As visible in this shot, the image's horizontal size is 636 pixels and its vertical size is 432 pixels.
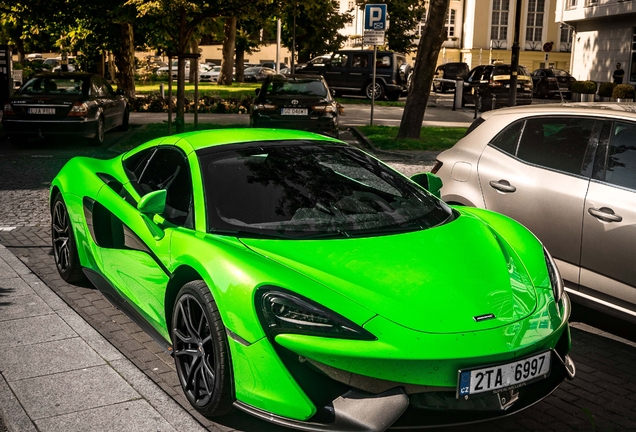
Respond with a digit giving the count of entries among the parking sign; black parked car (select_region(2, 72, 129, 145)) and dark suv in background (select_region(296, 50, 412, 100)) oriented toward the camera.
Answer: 1

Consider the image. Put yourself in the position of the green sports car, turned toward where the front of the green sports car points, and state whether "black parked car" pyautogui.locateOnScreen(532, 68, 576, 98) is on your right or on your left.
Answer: on your left

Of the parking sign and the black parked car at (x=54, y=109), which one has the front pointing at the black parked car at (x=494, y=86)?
the black parked car at (x=54, y=109)

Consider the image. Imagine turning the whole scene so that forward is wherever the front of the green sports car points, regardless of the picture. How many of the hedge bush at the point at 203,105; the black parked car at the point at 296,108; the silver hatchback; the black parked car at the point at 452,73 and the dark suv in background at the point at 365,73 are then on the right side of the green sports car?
0

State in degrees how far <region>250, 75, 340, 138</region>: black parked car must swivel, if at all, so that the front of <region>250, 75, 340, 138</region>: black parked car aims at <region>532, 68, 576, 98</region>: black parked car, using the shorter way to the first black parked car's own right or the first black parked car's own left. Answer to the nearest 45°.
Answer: approximately 45° to the first black parked car's own right

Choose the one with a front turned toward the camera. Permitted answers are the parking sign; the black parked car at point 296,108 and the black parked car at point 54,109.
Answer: the parking sign

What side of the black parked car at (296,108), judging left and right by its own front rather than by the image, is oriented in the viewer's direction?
back

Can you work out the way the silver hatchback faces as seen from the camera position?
facing the viewer and to the right of the viewer

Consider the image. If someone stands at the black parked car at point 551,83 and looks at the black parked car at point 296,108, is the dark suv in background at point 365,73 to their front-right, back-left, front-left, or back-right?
front-right

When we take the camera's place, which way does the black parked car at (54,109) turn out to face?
facing away from the viewer and to the right of the viewer

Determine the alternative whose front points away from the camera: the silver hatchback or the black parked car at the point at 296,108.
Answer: the black parked car

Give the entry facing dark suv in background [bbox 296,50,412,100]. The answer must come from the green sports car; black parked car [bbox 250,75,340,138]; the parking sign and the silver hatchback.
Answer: the black parked car

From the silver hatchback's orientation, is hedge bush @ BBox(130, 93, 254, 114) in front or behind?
behind

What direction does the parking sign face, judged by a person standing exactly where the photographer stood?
facing the viewer

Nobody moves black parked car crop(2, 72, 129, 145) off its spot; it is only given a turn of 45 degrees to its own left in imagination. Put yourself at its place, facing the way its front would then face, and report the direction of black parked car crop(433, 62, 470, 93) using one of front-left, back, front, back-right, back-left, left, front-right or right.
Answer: front-right

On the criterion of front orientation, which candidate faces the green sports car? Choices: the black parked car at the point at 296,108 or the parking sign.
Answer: the parking sign

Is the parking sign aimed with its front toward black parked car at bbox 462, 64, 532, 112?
no
